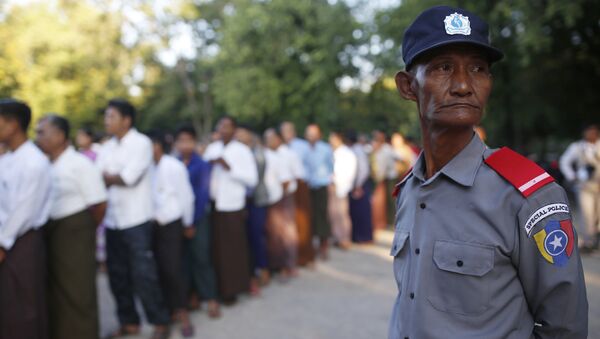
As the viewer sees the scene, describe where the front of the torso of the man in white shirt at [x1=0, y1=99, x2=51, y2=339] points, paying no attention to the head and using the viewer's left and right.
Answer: facing to the left of the viewer

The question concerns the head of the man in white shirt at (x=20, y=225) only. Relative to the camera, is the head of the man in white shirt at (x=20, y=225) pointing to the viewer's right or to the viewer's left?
to the viewer's left

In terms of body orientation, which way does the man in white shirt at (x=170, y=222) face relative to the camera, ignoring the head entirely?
to the viewer's left

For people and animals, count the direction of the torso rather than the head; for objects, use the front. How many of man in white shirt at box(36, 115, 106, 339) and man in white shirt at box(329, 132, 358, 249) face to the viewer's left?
2

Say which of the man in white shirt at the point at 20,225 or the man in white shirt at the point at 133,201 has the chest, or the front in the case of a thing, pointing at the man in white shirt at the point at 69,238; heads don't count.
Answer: the man in white shirt at the point at 133,201

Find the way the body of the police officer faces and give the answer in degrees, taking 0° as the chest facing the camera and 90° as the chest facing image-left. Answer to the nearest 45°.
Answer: approximately 45°

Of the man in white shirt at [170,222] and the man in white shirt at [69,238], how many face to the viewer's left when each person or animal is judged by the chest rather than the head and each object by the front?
2

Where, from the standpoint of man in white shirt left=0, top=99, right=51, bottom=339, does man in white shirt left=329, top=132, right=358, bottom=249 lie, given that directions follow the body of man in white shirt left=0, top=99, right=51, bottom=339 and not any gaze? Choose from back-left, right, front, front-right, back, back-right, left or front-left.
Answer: back-right

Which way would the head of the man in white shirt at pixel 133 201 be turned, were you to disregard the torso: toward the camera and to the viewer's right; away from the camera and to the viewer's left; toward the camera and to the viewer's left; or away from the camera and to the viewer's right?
toward the camera and to the viewer's left

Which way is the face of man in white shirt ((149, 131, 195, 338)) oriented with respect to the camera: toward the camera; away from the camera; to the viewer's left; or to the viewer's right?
to the viewer's left

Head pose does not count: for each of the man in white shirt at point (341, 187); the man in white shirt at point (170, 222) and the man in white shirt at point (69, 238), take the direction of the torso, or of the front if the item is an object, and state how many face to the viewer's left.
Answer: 3

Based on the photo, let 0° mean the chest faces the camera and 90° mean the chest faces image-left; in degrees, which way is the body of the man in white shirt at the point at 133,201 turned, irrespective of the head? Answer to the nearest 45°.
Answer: approximately 45°

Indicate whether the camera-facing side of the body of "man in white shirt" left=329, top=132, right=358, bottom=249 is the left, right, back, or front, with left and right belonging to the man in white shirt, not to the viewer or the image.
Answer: left

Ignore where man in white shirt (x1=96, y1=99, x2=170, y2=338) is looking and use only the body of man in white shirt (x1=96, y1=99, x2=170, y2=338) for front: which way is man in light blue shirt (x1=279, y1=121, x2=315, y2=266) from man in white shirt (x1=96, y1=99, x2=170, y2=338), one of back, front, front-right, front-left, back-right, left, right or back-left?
back

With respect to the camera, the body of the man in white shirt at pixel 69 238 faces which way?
to the viewer's left

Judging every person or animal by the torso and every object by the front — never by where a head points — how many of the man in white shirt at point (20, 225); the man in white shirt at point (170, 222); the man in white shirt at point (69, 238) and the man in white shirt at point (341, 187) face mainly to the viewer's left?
4

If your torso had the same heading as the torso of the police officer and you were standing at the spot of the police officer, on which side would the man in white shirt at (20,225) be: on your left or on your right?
on your right

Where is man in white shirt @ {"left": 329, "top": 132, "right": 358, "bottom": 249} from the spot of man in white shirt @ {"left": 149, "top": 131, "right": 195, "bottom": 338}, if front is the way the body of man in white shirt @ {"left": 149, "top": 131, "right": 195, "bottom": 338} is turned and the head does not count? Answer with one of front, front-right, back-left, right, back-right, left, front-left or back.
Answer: back-right

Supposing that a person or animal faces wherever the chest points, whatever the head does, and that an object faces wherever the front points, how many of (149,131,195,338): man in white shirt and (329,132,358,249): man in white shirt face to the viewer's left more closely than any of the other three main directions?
2
